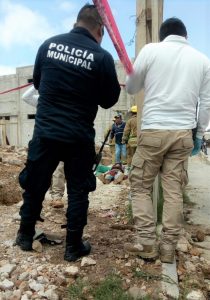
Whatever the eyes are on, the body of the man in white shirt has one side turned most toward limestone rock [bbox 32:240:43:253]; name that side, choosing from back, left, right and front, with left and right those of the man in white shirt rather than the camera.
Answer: left

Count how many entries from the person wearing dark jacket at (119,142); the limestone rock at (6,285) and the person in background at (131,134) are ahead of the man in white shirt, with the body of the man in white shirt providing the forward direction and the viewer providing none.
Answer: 2

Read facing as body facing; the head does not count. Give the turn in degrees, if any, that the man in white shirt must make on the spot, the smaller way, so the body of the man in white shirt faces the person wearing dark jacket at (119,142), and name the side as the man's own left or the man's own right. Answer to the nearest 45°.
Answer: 0° — they already face them

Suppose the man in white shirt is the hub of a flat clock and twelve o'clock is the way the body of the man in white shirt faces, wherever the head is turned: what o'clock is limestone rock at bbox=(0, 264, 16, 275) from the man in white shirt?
The limestone rock is roughly at 8 o'clock from the man in white shirt.

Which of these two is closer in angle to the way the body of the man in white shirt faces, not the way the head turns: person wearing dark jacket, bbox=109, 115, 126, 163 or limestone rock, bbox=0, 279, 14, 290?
the person wearing dark jacket

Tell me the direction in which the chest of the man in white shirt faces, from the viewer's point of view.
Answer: away from the camera

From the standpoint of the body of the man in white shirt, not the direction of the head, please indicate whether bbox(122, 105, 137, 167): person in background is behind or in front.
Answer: in front

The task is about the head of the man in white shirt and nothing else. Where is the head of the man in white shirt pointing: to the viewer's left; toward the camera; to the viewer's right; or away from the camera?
away from the camera

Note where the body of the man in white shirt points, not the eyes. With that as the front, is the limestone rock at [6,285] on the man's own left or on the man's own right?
on the man's own left
